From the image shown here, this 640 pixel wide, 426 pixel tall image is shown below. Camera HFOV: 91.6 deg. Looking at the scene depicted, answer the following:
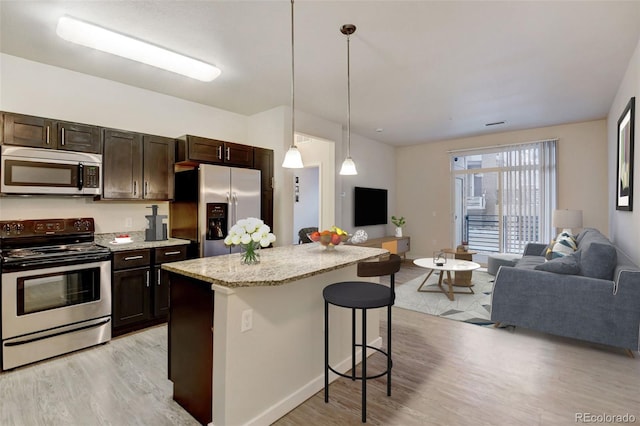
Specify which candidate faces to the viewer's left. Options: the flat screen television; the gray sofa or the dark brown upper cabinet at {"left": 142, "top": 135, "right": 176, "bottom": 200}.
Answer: the gray sofa

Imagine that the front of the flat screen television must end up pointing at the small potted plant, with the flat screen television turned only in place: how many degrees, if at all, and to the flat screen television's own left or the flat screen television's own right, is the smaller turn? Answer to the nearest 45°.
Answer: approximately 90° to the flat screen television's own left

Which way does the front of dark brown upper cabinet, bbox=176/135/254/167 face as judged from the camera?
facing the viewer and to the right of the viewer

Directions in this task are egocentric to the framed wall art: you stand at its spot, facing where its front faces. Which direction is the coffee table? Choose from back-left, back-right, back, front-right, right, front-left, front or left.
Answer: front

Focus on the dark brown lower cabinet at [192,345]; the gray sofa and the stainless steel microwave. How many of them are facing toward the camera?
1

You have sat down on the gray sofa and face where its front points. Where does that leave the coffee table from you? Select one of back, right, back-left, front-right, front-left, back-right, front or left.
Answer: front-right

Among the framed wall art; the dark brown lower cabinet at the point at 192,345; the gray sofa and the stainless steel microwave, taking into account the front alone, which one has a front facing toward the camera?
the stainless steel microwave

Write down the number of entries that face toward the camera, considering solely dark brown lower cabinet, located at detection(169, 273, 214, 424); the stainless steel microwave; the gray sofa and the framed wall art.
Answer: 1

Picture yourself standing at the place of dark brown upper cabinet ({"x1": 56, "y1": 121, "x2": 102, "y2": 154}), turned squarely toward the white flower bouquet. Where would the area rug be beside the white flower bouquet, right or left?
left

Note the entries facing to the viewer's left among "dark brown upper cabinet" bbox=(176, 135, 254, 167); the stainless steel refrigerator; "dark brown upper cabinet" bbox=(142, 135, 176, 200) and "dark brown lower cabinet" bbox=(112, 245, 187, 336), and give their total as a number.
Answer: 0

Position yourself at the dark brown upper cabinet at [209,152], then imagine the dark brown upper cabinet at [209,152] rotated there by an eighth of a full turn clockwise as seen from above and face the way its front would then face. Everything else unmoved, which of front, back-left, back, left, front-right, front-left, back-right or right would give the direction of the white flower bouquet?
front

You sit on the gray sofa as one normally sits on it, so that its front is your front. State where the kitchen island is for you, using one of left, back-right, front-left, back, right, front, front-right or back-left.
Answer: front-left

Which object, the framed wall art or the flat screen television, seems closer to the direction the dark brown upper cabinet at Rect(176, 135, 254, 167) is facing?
the framed wall art

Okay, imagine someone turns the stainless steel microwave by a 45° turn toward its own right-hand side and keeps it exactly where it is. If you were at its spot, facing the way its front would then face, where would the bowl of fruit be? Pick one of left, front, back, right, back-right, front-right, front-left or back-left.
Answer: left

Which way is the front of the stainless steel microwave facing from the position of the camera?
facing the viewer
